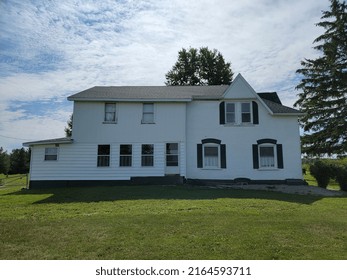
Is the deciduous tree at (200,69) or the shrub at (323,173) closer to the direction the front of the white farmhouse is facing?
the shrub

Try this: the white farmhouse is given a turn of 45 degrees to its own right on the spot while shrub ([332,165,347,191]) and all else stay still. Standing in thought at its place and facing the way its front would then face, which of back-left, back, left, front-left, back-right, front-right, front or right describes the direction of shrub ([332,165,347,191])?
back-left

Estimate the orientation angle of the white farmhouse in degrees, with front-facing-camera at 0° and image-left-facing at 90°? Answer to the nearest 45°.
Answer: approximately 0°

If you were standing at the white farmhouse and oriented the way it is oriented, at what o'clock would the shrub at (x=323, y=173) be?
The shrub is roughly at 9 o'clock from the white farmhouse.

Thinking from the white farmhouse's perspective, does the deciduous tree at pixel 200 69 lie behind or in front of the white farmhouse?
behind
